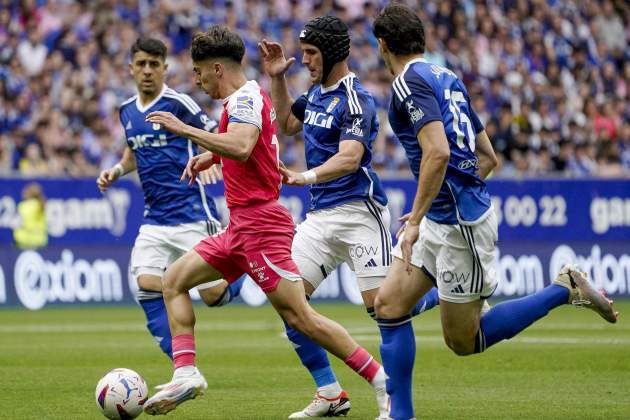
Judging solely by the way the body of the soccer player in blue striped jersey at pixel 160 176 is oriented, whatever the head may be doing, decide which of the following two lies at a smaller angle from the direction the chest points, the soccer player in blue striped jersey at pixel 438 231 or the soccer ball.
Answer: the soccer ball

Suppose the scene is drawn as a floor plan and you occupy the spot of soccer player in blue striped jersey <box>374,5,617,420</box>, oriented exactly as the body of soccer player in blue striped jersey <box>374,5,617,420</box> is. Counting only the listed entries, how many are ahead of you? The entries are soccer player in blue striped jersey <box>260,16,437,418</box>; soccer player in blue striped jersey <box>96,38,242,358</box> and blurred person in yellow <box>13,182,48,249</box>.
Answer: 3

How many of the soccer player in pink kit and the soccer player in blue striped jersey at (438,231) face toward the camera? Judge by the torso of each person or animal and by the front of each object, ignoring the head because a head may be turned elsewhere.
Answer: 0

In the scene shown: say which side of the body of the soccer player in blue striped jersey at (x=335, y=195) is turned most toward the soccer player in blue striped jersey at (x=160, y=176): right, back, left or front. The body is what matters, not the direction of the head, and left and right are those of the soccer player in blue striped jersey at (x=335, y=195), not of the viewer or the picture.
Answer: right

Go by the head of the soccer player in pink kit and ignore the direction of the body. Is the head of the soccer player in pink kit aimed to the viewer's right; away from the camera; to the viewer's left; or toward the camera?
to the viewer's left

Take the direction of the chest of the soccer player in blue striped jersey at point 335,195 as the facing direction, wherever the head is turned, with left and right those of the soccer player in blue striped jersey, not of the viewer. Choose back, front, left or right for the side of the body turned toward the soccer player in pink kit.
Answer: front

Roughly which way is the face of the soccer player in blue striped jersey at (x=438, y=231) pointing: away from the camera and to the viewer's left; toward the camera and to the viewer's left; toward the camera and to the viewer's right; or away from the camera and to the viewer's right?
away from the camera and to the viewer's left

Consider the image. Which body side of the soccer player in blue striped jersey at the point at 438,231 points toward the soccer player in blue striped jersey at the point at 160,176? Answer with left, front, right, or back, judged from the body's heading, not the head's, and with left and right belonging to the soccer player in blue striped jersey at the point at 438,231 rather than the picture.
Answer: front

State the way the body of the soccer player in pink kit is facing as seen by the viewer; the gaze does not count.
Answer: to the viewer's left

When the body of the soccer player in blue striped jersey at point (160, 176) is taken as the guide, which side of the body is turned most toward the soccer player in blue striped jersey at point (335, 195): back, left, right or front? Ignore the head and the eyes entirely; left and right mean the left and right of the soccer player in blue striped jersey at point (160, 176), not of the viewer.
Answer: left

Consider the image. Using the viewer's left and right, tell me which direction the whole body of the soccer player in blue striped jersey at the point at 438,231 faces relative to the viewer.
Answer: facing away from the viewer and to the left of the viewer

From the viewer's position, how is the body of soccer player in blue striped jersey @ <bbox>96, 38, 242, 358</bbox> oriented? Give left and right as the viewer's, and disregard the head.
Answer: facing the viewer and to the left of the viewer

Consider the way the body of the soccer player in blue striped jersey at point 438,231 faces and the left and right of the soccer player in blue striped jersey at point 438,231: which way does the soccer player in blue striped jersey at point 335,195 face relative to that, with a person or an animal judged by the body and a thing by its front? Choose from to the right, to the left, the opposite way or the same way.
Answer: to the left
